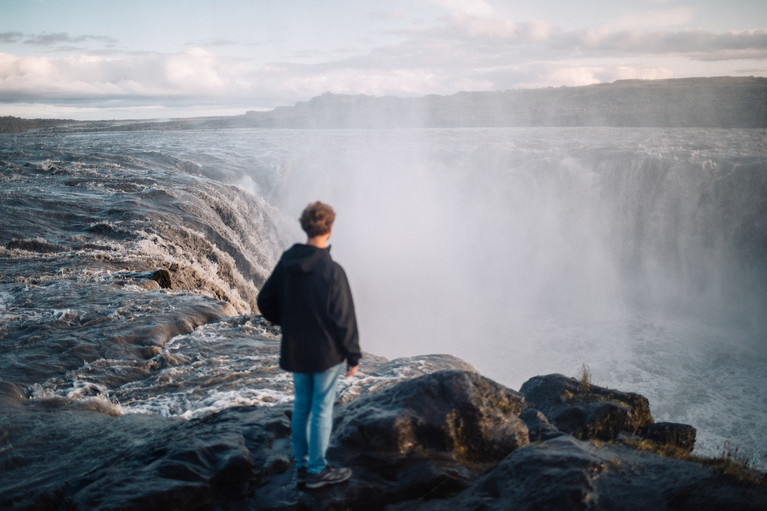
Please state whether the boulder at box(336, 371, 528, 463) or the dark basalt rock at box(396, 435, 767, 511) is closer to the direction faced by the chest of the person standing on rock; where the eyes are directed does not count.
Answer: the boulder

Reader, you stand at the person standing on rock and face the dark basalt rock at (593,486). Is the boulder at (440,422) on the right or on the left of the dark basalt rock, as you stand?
left

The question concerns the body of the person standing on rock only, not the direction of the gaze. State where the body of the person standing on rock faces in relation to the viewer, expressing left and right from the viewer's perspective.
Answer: facing away from the viewer and to the right of the viewer

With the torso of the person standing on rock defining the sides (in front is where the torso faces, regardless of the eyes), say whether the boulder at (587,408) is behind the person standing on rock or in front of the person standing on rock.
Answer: in front
